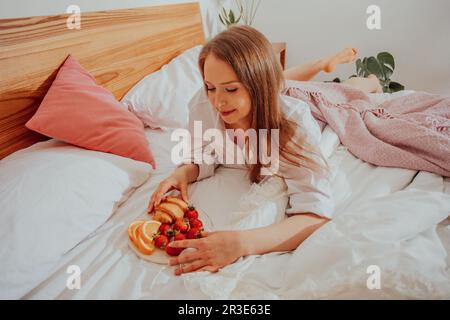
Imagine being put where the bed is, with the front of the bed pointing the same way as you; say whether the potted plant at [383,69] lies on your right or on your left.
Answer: on your left
